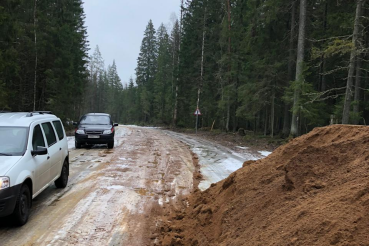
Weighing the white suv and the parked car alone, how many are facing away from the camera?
0

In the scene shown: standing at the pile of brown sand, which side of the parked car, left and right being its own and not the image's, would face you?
front

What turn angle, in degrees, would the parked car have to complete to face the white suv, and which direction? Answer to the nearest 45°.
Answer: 0° — it already faces it

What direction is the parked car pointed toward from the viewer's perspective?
toward the camera

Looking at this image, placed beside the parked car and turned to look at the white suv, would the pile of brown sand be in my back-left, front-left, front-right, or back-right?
front-left

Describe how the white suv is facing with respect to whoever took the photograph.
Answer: facing the viewer and to the left of the viewer

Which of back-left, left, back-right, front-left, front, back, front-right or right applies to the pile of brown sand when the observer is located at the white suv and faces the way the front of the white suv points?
left
